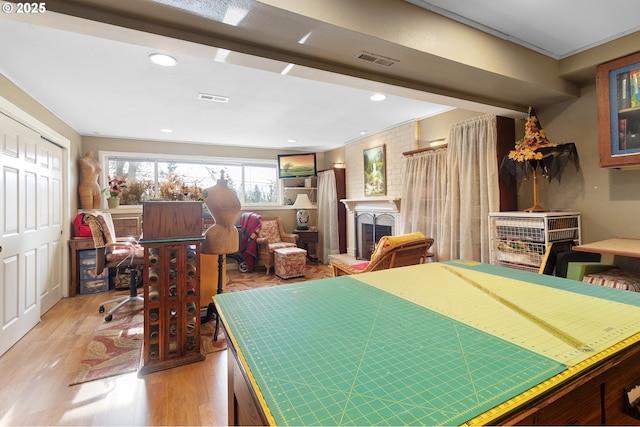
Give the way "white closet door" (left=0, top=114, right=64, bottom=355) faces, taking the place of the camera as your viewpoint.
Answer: facing the viewer and to the right of the viewer

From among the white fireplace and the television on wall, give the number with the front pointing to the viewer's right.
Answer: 0

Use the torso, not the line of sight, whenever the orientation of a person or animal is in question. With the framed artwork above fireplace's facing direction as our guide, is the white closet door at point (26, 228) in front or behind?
in front

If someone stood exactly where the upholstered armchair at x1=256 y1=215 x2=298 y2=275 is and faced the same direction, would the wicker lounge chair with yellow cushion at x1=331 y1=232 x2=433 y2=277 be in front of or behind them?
in front

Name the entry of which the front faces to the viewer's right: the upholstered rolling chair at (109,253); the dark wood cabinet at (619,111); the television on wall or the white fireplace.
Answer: the upholstered rolling chair

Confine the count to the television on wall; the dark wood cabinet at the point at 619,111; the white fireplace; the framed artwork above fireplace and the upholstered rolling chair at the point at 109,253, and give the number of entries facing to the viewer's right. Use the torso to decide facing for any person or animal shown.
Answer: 1

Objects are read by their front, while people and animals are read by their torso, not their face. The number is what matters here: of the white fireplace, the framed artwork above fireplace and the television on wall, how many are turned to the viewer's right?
0

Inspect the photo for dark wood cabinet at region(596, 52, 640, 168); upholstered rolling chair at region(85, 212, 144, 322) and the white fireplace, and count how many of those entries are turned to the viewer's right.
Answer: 1

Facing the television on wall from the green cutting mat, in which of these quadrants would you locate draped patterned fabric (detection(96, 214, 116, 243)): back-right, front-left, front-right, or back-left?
front-left

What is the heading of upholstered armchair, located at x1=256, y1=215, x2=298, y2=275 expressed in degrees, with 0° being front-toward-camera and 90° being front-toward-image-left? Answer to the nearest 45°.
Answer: approximately 315°

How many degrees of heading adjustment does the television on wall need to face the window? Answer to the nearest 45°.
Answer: approximately 90° to its right

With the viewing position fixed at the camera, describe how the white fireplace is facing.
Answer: facing the viewer and to the left of the viewer

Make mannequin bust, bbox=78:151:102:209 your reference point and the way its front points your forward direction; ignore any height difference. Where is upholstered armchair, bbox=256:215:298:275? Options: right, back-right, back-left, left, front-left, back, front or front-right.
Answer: front-left
